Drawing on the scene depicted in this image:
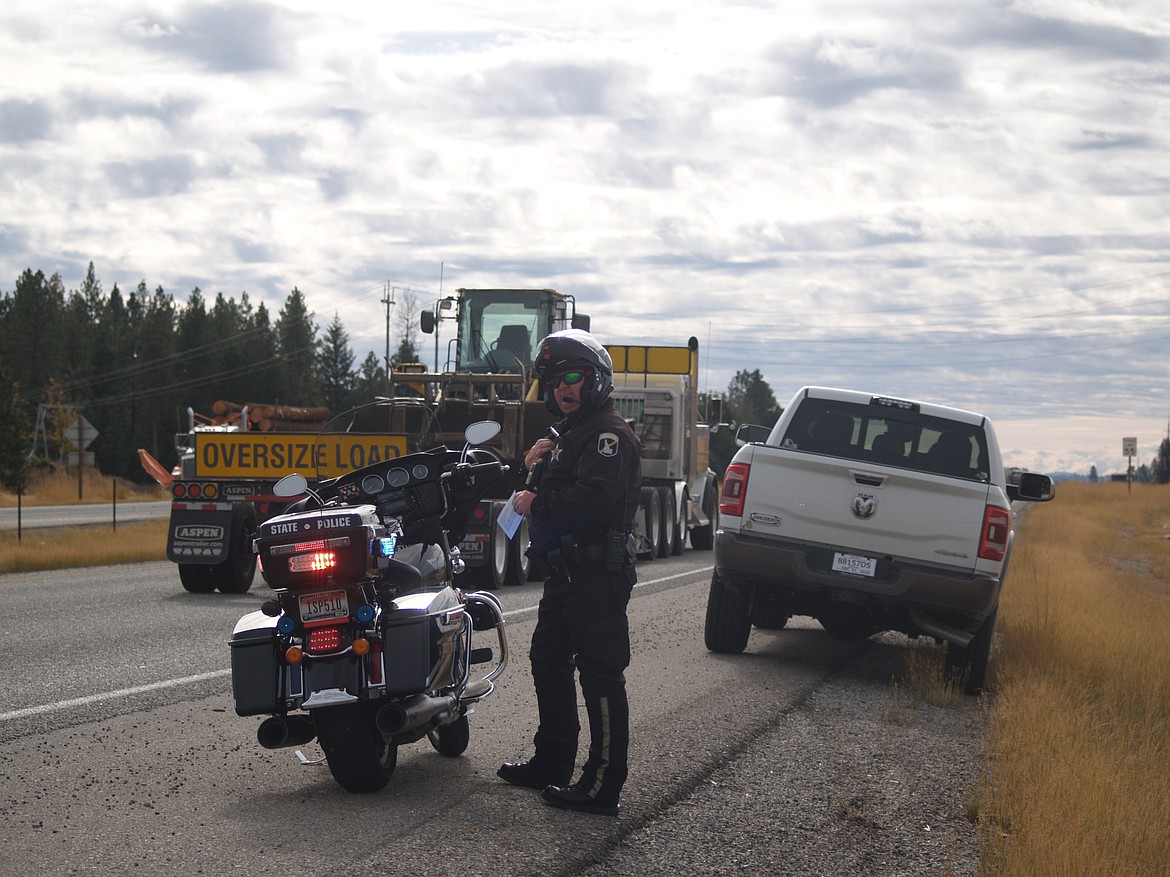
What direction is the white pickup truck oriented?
away from the camera

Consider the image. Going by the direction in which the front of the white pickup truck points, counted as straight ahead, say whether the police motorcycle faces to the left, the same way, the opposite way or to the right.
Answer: the same way

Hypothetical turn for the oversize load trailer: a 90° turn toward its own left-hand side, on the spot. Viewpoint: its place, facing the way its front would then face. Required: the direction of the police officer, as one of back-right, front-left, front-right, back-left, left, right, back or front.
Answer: back-left

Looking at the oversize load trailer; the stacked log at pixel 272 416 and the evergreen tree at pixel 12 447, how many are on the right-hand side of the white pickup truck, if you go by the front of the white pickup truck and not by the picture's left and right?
0

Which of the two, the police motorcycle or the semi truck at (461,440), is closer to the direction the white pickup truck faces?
the semi truck

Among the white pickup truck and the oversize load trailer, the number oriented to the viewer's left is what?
0

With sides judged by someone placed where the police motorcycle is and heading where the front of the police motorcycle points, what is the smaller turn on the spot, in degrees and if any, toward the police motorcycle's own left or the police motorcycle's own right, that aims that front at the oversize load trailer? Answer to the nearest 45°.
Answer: approximately 45° to the police motorcycle's own left

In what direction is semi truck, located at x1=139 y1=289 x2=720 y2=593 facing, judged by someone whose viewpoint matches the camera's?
facing away from the viewer and to the right of the viewer

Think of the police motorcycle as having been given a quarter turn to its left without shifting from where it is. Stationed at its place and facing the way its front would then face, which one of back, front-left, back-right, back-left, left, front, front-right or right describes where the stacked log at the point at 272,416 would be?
front-right

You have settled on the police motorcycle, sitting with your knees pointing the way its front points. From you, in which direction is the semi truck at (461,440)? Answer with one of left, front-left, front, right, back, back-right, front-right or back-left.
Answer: front-left

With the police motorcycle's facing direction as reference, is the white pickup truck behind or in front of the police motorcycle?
in front

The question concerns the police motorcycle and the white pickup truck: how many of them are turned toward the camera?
0
